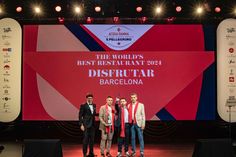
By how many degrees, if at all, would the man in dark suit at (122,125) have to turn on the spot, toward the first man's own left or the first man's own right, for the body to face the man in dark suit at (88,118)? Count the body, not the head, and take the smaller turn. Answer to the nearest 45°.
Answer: approximately 90° to the first man's own right

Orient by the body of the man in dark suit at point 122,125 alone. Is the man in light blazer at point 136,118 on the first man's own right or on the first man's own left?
on the first man's own left

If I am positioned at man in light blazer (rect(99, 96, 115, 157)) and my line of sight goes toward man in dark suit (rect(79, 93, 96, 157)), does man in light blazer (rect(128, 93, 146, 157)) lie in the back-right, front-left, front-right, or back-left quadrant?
back-left

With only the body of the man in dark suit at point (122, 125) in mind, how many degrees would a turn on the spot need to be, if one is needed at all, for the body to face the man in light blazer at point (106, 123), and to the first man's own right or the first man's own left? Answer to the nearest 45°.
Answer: approximately 90° to the first man's own right

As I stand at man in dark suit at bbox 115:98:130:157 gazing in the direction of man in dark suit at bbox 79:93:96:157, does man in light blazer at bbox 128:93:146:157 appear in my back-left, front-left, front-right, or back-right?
back-left

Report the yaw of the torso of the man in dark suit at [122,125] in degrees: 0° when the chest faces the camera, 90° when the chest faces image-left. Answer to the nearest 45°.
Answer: approximately 0°
